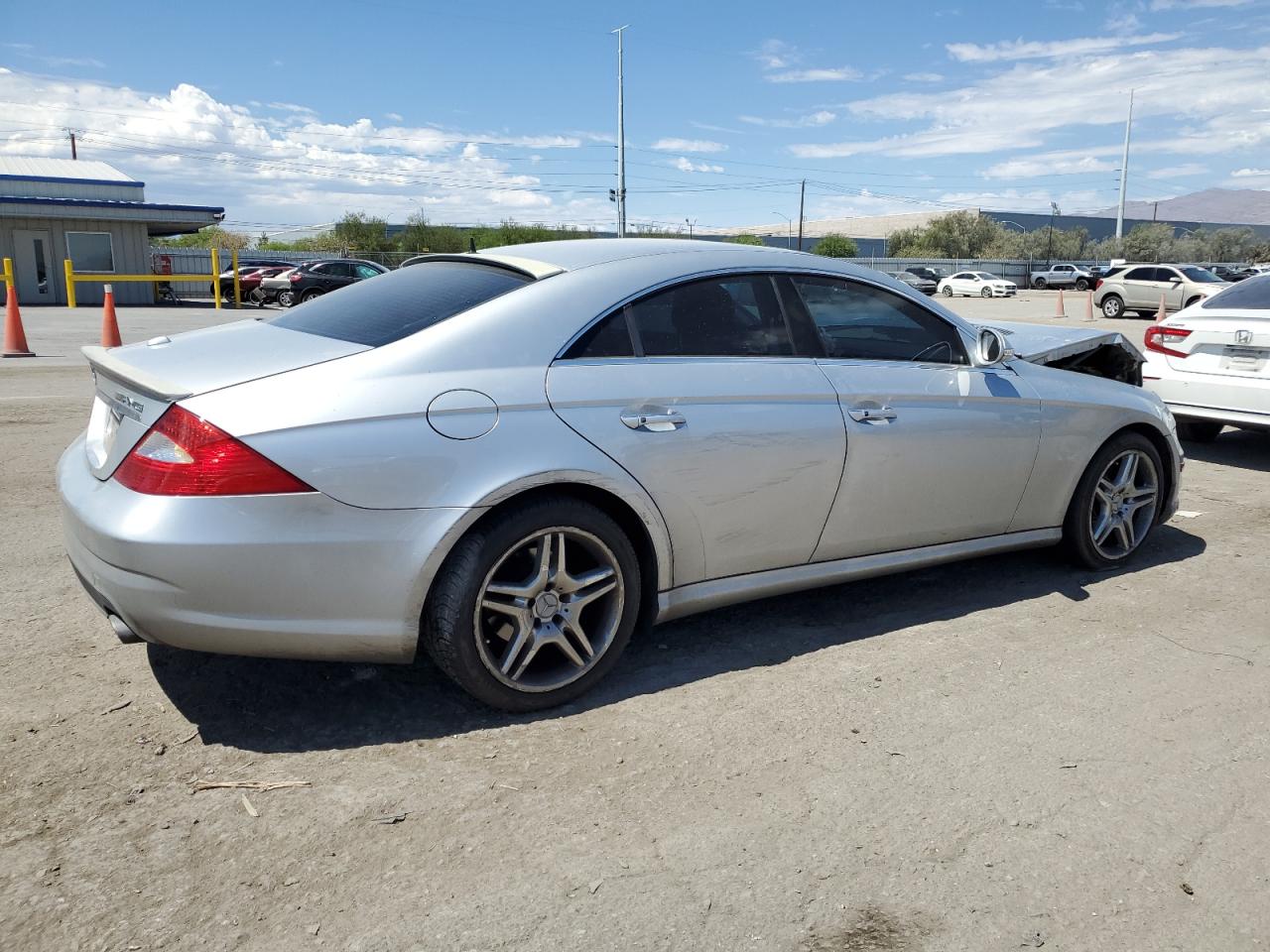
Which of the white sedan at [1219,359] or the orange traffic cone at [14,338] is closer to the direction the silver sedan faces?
the white sedan

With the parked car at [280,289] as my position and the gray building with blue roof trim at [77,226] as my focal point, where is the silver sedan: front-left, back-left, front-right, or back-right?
back-left

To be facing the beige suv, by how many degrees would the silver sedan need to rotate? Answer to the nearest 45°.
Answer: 0° — it already faces it

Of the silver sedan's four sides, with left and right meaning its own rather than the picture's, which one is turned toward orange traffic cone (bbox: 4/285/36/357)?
left

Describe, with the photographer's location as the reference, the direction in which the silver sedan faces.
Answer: facing away from the viewer and to the right of the viewer

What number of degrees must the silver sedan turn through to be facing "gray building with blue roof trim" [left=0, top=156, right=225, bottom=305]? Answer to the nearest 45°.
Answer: approximately 90° to its left

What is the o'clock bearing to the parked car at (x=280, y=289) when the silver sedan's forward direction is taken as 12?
The parked car is roughly at 10 o'clock from the silver sedan.

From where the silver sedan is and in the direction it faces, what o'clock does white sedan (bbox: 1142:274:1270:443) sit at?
The white sedan is roughly at 12 o'clock from the silver sedan.
